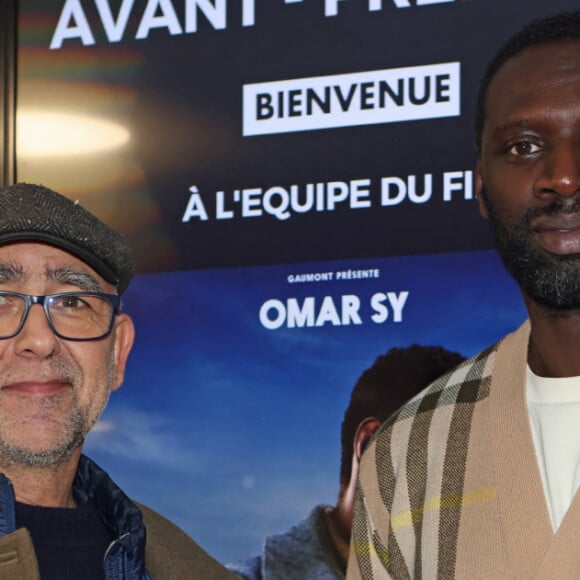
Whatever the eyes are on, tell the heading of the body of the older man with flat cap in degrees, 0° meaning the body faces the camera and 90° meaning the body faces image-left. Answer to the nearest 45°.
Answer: approximately 0°
